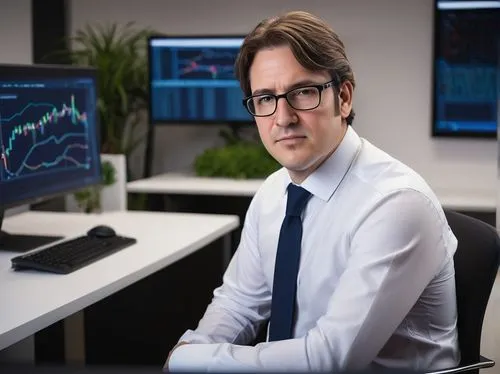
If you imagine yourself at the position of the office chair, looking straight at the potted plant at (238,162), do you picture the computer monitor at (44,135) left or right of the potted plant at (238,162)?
left

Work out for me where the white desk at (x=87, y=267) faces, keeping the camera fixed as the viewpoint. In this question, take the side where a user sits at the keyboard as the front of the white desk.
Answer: facing the viewer and to the right of the viewer

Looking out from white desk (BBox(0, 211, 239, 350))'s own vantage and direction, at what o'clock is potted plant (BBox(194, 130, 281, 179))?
The potted plant is roughly at 8 o'clock from the white desk.

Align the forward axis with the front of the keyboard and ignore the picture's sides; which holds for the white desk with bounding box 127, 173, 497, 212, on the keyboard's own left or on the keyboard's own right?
on the keyboard's own left

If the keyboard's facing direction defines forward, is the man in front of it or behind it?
in front

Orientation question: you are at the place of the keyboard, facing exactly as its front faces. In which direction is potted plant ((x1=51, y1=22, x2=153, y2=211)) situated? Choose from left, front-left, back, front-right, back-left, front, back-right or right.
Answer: back-left

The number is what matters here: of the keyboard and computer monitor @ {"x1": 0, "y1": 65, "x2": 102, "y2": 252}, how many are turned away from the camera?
0

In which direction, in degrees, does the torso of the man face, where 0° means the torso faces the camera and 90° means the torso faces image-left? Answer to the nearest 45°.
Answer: approximately 45°

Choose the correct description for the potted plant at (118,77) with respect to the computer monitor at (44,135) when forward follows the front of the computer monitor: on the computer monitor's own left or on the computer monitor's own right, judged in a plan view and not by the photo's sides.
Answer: on the computer monitor's own left

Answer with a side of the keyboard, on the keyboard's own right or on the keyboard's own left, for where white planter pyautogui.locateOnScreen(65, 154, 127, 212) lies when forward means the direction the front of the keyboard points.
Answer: on the keyboard's own left

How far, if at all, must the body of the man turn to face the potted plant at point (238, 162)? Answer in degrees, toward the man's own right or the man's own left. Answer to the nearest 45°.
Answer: approximately 135° to the man's own right

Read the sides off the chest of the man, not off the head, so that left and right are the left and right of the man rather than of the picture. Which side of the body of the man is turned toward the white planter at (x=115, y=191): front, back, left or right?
right
